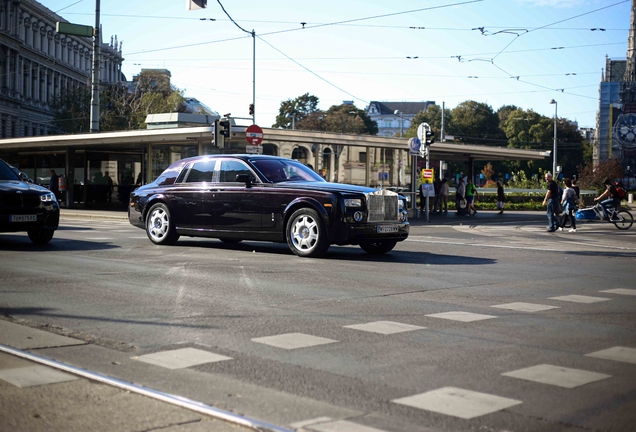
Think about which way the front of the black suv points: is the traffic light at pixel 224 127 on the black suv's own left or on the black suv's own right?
on the black suv's own left

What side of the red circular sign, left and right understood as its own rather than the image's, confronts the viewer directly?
front

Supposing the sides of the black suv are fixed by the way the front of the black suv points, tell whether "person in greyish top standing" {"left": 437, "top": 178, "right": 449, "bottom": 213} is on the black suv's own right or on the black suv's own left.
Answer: on the black suv's own left

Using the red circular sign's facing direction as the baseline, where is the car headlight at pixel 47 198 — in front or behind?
in front

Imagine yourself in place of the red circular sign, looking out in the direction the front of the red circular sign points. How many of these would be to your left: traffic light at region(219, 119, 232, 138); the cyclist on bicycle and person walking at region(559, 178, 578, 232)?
2

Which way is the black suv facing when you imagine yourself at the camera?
facing the viewer and to the right of the viewer

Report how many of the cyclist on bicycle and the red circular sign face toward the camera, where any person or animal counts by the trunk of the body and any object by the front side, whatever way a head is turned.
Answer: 1

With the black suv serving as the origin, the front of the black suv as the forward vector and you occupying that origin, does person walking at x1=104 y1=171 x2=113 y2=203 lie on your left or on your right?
on your left

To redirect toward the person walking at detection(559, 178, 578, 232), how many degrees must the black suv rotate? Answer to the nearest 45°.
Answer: approximately 45° to its left
